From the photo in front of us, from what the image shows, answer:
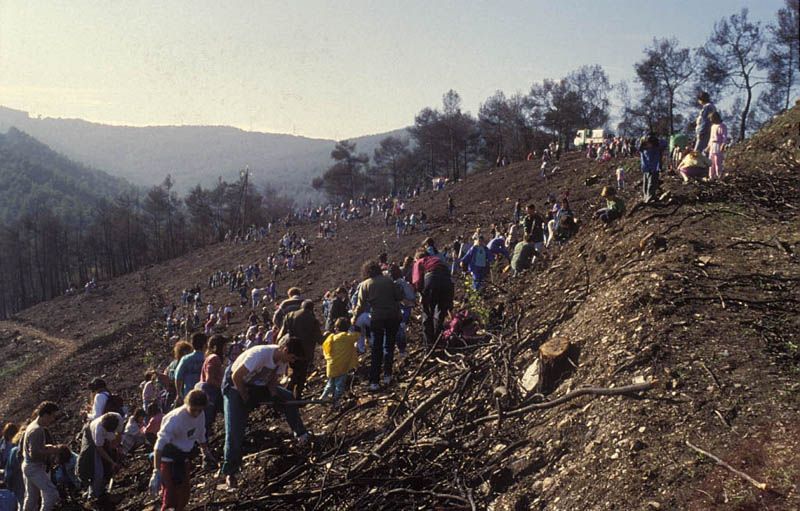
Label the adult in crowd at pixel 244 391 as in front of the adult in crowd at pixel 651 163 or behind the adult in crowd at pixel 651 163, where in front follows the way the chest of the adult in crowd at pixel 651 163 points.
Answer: behind

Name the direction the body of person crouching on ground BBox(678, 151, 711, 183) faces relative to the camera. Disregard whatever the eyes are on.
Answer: to the viewer's left

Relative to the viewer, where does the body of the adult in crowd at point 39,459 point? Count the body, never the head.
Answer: to the viewer's right

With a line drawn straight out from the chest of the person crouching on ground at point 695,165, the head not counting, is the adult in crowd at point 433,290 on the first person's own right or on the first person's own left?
on the first person's own left

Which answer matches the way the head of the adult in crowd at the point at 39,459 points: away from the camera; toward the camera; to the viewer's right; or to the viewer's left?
to the viewer's right

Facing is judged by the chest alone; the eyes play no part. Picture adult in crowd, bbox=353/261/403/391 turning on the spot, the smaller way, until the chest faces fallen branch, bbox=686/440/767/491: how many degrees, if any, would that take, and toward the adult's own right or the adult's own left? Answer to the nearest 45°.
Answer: approximately 180°
